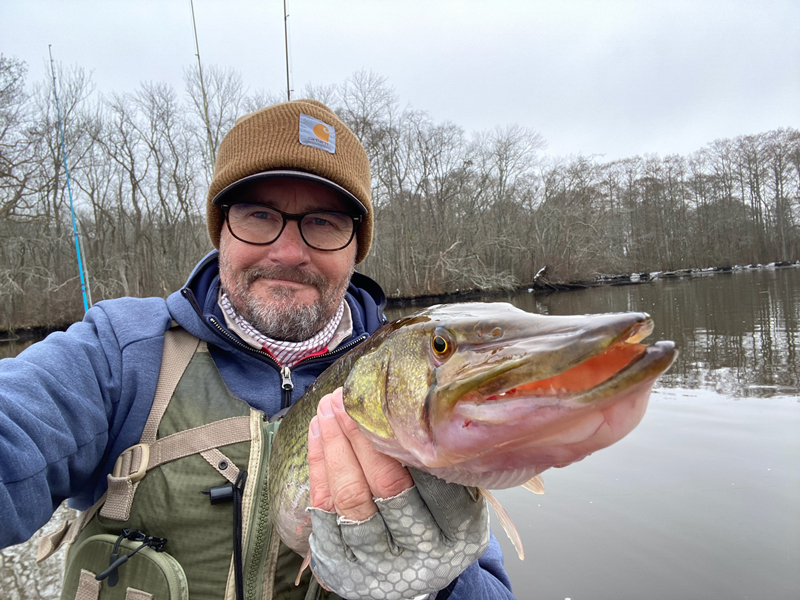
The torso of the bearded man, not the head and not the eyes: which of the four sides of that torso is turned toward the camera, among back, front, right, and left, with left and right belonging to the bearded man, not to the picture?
front

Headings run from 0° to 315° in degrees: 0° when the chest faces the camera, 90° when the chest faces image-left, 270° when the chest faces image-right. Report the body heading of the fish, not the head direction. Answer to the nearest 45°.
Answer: approximately 315°
